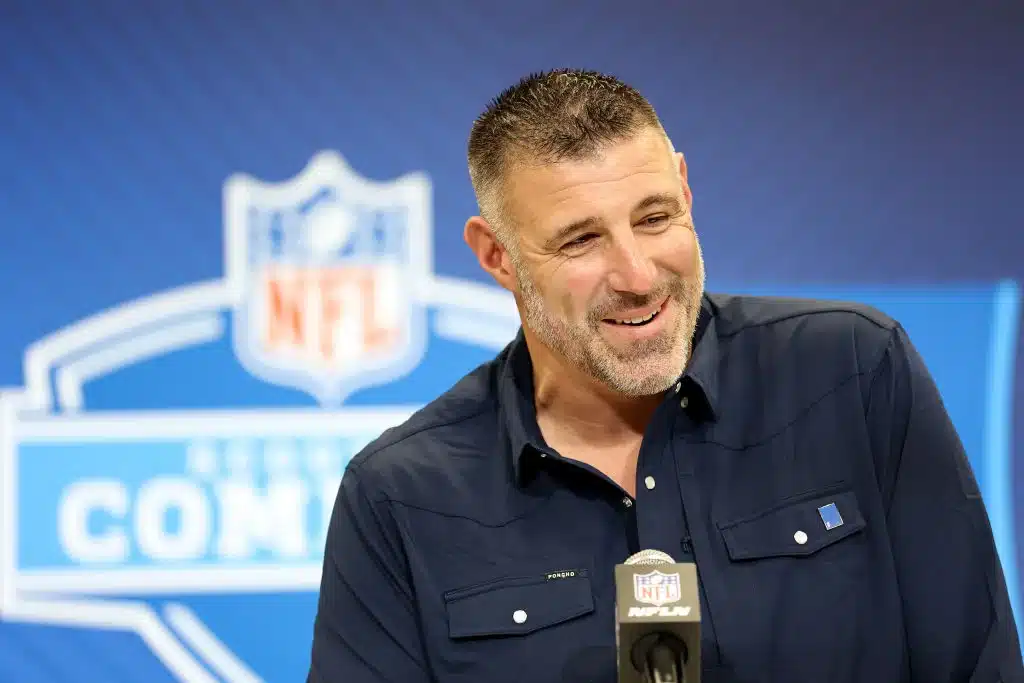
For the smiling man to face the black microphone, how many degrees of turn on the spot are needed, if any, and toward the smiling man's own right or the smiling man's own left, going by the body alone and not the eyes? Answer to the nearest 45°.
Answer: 0° — they already face it

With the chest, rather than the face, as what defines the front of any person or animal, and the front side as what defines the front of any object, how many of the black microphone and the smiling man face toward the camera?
1

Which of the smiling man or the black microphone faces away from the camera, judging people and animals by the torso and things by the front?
the black microphone

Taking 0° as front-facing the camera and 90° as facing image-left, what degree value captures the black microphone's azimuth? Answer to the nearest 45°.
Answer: approximately 180°

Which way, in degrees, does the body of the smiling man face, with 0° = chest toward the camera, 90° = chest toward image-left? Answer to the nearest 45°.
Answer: approximately 0°

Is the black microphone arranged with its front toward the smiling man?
yes
